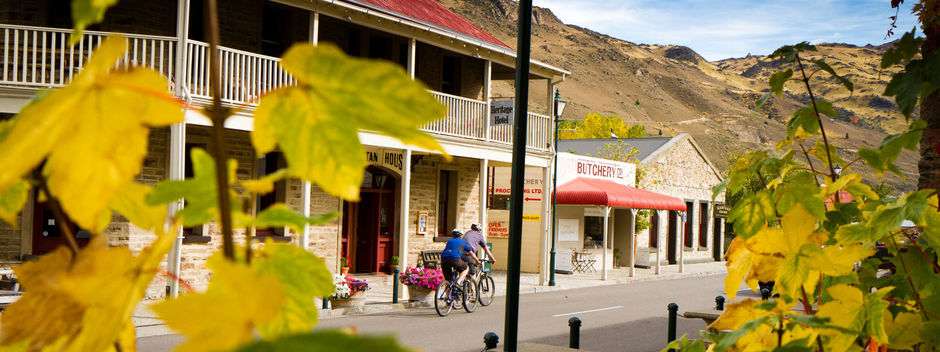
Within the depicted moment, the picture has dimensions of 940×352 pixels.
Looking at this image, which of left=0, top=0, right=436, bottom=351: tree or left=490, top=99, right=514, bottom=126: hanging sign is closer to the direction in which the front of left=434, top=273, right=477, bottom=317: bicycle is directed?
the hanging sign

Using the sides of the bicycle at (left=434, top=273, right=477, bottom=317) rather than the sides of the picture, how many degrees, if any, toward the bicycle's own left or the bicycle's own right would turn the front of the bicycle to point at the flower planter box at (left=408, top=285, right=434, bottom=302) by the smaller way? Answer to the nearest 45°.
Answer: approximately 90° to the bicycle's own left

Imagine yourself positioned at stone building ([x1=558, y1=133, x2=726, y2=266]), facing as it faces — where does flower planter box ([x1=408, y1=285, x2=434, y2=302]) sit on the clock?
The flower planter box is roughly at 2 o'clock from the stone building.

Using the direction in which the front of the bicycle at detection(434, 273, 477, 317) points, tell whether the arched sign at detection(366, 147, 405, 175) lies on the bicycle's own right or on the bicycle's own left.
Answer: on the bicycle's own left

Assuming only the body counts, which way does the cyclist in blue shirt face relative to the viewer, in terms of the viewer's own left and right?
facing away from the viewer and to the right of the viewer

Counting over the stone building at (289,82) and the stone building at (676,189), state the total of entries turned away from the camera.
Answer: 0

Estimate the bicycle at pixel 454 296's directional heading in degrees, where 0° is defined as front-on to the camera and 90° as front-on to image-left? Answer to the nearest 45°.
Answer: approximately 225°

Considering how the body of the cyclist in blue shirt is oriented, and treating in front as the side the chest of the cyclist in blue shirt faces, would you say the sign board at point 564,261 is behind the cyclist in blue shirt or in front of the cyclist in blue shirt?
in front
